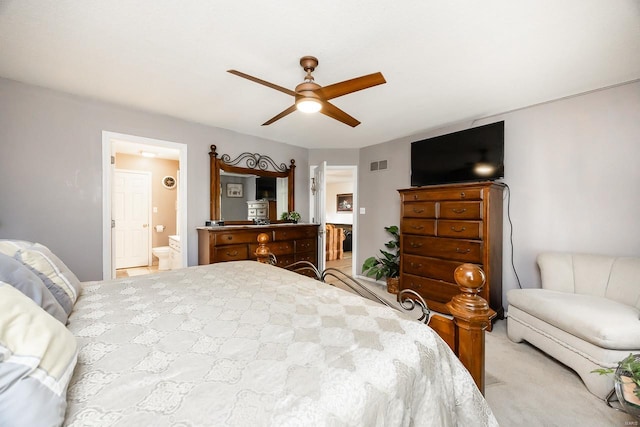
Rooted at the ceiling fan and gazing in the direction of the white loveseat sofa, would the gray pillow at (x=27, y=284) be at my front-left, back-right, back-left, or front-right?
back-right

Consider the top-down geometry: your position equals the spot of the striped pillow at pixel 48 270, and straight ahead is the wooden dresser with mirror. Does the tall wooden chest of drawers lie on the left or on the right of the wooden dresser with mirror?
right

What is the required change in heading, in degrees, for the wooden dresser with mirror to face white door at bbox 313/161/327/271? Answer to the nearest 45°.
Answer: approximately 45° to its left

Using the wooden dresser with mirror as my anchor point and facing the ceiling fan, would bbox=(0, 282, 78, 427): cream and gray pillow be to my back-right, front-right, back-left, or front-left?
front-right

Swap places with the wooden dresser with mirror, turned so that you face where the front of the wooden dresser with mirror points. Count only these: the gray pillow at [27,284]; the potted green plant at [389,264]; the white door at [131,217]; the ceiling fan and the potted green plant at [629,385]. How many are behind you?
1

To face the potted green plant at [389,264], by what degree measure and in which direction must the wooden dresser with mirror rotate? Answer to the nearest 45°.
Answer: approximately 45° to its left

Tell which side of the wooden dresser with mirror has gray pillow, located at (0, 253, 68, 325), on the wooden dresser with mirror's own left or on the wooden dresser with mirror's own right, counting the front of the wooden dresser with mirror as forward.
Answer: on the wooden dresser with mirror's own right

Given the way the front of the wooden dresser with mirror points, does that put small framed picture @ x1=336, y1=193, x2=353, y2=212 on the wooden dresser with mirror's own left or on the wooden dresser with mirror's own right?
on the wooden dresser with mirror's own left

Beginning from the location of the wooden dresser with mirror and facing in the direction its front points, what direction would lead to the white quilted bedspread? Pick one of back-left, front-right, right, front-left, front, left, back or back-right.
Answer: front-right

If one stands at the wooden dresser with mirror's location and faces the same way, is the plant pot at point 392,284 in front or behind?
in front

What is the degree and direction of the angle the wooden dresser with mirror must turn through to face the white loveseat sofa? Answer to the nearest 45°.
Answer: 0° — it already faces it

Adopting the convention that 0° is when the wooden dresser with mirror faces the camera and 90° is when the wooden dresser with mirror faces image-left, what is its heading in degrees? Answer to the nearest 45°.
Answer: approximately 315°

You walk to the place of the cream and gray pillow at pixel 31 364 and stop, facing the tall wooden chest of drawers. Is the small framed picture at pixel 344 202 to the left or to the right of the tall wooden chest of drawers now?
left

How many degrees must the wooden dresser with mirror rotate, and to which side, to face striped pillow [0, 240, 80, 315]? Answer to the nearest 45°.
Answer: approximately 45° to its right

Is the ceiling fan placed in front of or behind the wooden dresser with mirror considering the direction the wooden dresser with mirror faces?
in front

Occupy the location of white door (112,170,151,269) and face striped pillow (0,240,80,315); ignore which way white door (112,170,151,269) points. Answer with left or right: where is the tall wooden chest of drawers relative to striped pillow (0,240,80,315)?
left

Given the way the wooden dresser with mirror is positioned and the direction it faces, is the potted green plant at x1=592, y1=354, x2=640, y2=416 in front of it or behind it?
in front

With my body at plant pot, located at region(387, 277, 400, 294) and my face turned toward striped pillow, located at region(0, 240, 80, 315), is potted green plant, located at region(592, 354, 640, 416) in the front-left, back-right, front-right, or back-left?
front-left
